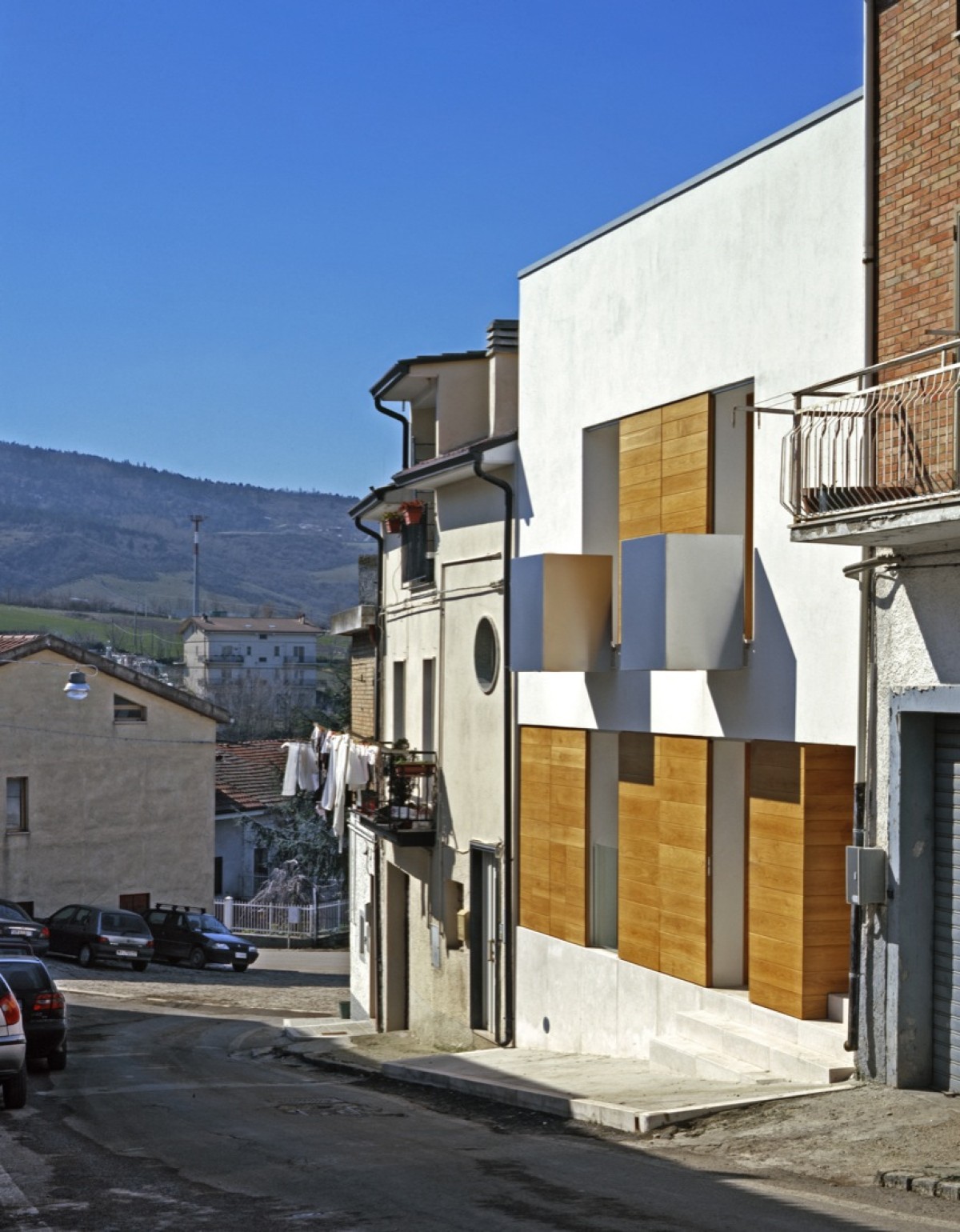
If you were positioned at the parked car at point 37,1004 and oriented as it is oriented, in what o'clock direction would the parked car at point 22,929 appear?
the parked car at point 22,929 is roughly at 12 o'clock from the parked car at point 37,1004.

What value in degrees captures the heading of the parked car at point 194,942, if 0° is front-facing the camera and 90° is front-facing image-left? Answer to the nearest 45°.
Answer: approximately 315°

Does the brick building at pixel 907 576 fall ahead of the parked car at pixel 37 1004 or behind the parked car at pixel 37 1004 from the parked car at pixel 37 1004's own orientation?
behind

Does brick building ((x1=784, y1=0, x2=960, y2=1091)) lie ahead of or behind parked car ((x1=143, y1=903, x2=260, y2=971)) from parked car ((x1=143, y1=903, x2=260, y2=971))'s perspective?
ahead

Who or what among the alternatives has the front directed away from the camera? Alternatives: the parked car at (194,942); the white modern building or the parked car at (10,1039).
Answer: the parked car at (10,1039)

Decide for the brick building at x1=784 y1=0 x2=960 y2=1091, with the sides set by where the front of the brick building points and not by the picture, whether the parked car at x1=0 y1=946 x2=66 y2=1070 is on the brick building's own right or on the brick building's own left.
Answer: on the brick building's own right

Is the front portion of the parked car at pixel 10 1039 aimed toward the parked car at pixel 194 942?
yes

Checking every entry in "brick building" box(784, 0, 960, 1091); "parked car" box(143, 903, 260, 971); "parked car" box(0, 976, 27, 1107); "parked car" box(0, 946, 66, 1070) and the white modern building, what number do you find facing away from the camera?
2

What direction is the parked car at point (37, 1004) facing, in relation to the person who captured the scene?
facing away from the viewer

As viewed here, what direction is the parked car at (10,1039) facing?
away from the camera

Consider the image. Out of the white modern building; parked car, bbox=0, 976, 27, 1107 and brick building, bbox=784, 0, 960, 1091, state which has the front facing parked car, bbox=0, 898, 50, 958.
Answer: parked car, bbox=0, 976, 27, 1107

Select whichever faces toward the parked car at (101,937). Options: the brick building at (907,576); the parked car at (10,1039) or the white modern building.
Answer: the parked car at (10,1039)

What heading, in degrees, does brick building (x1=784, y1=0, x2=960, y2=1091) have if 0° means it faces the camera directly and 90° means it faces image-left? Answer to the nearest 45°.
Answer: approximately 45°

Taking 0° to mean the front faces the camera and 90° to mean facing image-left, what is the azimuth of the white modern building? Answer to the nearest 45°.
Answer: approximately 45°

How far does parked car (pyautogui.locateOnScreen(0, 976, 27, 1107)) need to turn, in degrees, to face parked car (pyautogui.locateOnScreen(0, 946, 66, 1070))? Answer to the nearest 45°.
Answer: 0° — it already faces it

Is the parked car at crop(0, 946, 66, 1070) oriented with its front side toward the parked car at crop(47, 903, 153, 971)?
yes
